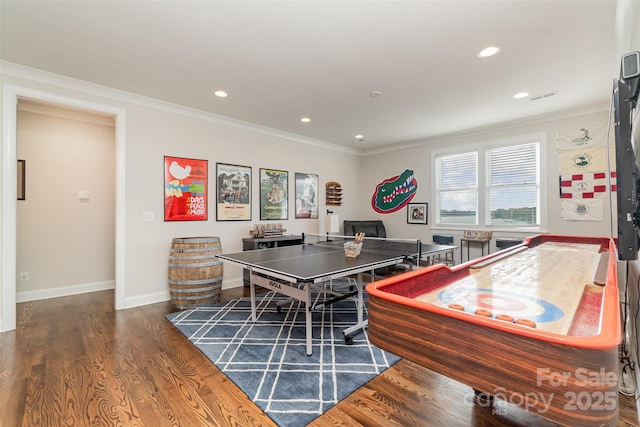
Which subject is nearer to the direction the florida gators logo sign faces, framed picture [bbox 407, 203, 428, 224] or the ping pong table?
the ping pong table

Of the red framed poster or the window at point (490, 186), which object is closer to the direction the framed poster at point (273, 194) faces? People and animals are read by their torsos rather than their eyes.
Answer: the window

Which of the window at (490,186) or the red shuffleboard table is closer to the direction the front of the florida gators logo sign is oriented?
the red shuffleboard table

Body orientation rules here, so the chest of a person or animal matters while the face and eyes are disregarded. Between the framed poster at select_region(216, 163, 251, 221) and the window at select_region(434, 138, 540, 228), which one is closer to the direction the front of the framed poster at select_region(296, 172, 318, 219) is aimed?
the window

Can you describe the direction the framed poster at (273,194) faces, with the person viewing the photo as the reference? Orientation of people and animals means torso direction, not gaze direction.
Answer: facing the viewer and to the right of the viewer

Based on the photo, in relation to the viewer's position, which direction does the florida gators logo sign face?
facing the viewer and to the left of the viewer

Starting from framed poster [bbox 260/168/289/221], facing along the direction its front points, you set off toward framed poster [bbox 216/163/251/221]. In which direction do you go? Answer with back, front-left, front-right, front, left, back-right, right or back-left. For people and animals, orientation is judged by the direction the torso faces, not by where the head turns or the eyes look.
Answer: right

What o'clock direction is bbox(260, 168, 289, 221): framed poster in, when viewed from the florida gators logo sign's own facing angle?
The framed poster is roughly at 12 o'clock from the florida gators logo sign.

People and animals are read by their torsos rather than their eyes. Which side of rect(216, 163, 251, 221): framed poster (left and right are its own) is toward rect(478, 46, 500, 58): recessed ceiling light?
front

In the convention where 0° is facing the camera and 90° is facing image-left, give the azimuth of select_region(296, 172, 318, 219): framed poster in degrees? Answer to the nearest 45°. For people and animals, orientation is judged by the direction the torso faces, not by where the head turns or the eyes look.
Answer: approximately 315°

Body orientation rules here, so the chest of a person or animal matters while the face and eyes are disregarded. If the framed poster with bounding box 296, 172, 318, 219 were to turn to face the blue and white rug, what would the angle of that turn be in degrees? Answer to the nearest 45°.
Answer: approximately 45° to its right

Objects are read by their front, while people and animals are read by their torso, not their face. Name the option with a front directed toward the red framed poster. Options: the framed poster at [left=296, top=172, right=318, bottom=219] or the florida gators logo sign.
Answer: the florida gators logo sign

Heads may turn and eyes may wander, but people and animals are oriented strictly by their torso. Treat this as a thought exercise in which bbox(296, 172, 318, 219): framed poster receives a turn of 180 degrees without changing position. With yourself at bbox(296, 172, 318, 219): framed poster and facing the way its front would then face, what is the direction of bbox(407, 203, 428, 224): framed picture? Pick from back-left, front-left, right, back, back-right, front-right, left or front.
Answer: back-right

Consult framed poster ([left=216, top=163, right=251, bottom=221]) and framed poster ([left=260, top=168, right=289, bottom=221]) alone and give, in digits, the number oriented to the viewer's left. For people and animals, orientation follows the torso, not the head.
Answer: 0

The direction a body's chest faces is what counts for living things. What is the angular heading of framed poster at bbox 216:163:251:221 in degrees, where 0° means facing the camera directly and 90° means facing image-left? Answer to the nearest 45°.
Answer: approximately 315°

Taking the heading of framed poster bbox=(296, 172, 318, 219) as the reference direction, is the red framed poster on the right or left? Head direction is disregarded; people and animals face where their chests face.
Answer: on its right
